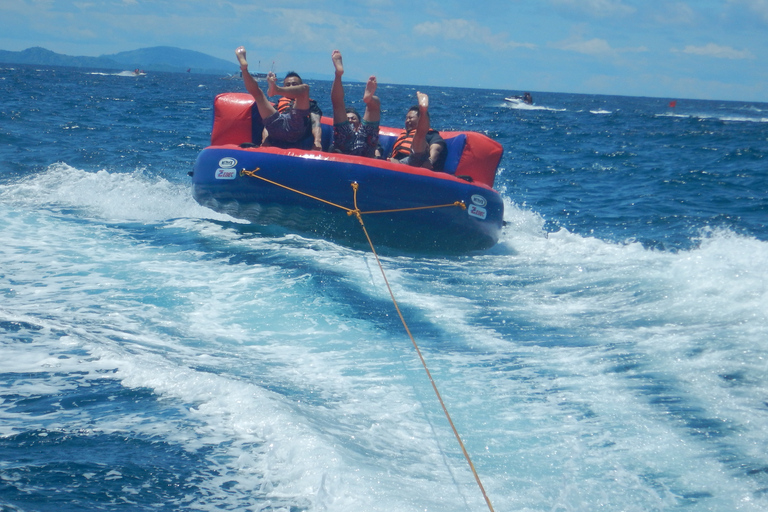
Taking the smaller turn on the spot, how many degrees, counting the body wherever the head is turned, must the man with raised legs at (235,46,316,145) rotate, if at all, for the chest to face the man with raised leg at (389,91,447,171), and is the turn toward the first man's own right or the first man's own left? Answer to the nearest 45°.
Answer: approximately 90° to the first man's own left

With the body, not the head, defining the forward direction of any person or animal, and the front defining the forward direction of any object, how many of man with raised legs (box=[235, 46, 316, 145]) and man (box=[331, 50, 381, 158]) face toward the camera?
2

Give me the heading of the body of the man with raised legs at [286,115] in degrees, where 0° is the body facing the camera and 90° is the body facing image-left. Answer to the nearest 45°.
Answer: approximately 0°

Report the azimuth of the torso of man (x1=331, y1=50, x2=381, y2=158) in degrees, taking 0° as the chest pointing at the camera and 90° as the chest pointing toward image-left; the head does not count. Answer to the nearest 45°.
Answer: approximately 0°
